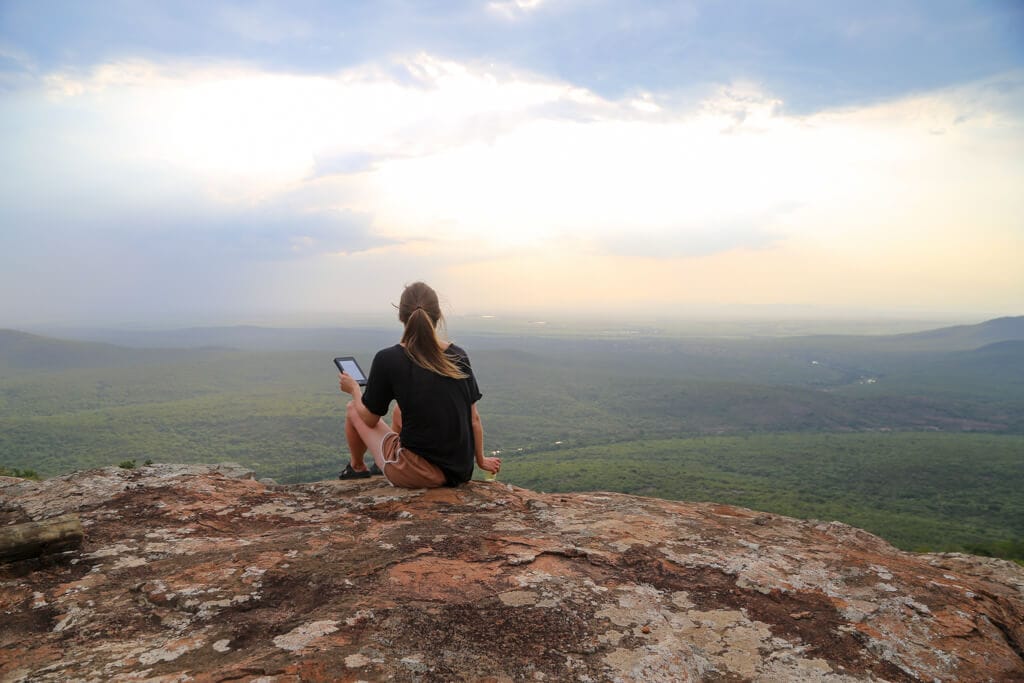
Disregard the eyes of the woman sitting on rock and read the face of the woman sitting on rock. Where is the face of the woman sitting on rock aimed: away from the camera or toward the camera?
away from the camera

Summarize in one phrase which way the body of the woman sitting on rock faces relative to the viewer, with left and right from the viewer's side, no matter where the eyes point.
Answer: facing away from the viewer and to the left of the viewer
